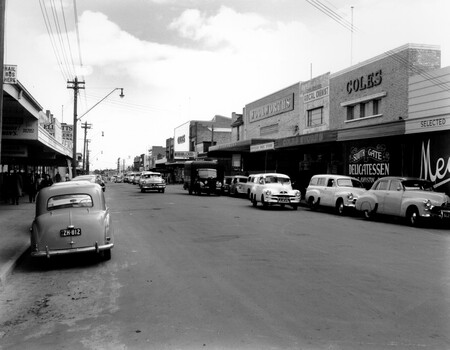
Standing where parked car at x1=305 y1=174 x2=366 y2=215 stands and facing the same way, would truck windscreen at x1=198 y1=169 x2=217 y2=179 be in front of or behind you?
behind

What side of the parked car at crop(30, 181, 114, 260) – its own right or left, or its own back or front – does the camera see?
back

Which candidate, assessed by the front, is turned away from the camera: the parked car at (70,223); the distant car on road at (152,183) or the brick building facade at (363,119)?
the parked car

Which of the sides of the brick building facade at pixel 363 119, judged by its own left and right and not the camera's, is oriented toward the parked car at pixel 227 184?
right

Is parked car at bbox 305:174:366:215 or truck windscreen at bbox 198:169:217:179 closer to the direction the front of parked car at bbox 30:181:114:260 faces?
the truck windscreen

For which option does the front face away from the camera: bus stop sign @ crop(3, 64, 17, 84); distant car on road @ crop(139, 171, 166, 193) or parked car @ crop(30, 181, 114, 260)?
the parked car

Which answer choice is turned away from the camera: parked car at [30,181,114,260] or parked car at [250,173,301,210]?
parked car at [30,181,114,260]

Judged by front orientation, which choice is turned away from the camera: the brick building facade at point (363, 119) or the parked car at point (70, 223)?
the parked car
